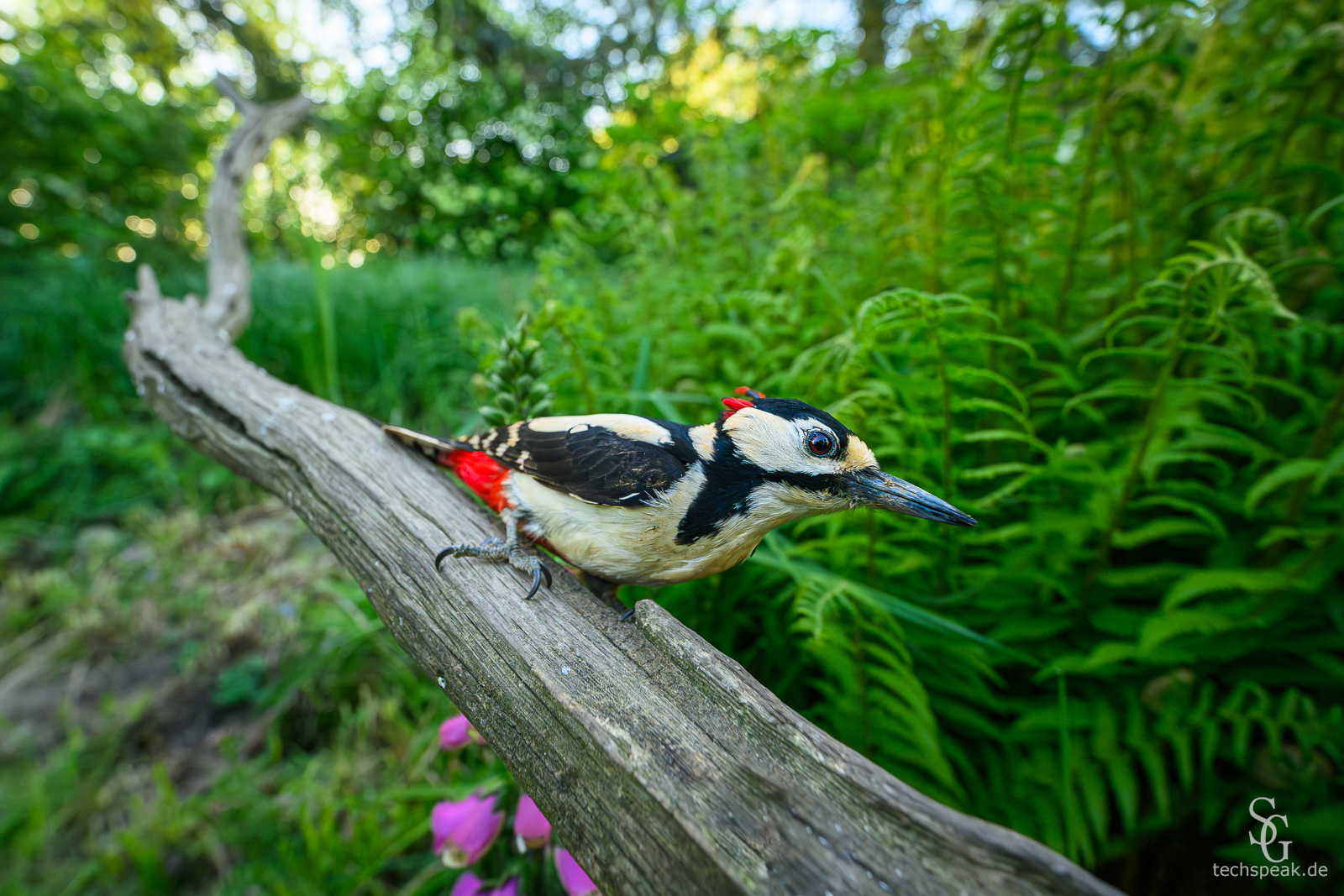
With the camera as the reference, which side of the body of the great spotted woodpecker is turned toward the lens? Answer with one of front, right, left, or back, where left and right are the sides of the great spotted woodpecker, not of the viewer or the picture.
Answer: right
